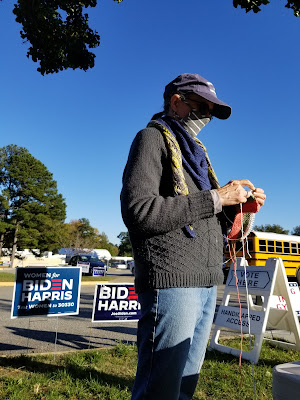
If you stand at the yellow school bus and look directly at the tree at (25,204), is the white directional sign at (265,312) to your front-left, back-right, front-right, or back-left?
back-left

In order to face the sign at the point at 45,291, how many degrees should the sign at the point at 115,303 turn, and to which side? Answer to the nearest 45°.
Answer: approximately 45° to its right

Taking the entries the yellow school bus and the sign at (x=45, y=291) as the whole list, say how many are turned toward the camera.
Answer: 1

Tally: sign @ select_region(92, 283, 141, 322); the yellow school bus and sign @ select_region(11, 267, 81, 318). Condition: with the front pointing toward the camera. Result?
2

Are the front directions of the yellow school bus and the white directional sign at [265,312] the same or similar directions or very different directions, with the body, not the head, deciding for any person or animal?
very different directions

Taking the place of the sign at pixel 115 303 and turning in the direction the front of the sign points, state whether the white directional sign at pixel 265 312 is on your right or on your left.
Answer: on your left

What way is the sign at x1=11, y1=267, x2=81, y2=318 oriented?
toward the camera

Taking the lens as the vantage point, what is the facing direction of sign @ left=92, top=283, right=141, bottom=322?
facing the viewer

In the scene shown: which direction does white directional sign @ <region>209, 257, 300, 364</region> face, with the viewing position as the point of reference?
facing the viewer and to the left of the viewer

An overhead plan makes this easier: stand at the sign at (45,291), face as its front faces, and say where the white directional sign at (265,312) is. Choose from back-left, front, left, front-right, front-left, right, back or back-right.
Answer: left

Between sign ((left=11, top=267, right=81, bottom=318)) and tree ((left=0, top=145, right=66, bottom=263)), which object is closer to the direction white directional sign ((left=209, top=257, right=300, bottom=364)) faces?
the sign
